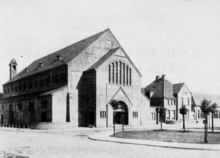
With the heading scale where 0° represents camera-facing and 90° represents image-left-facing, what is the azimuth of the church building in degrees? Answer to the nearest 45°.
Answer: approximately 315°

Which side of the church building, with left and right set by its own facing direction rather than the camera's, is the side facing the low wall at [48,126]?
right
